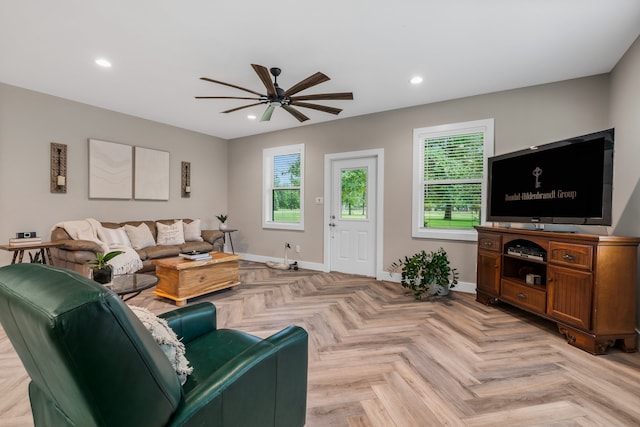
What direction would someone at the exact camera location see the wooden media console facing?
facing the viewer and to the left of the viewer

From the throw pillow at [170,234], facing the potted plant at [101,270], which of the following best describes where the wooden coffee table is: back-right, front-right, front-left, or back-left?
front-left

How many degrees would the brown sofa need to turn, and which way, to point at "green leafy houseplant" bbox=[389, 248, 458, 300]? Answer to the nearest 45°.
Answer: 0° — it already faces it

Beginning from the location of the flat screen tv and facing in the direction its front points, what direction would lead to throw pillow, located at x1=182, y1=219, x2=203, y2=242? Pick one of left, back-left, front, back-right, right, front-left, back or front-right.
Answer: front-right

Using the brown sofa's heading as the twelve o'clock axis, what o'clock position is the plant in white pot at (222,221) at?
The plant in white pot is roughly at 9 o'clock from the brown sofa.

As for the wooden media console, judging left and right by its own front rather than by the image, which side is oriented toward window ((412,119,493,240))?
right

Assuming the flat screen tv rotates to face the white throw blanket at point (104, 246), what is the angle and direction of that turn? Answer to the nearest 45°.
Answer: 0° — it already faces it

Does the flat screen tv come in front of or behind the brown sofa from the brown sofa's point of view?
in front

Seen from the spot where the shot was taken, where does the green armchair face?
facing away from the viewer and to the right of the viewer

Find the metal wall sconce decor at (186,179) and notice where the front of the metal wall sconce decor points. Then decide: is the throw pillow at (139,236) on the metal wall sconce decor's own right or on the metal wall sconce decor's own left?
on the metal wall sconce decor's own right

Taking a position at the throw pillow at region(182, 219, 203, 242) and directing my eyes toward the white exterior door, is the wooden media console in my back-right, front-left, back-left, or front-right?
front-right

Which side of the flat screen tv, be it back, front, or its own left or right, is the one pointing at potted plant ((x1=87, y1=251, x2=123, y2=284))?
front

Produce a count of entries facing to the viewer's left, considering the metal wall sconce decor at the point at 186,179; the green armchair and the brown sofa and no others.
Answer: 0

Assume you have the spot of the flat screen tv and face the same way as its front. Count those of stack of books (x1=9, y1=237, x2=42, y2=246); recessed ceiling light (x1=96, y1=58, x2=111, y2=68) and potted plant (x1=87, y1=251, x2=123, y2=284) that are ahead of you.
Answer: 3

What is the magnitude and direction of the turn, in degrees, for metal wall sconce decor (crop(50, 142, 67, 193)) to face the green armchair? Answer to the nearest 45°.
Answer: approximately 45° to its right

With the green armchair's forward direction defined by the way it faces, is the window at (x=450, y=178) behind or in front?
in front

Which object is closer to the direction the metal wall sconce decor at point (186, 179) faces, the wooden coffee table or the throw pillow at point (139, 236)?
the wooden coffee table

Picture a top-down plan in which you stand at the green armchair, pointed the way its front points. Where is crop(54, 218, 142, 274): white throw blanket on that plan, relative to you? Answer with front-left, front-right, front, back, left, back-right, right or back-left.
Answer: front-left
